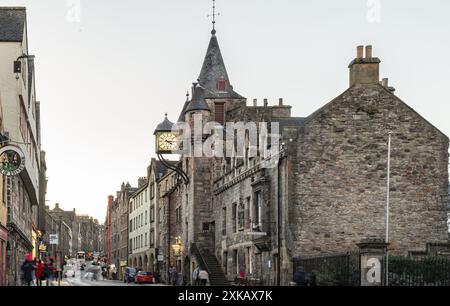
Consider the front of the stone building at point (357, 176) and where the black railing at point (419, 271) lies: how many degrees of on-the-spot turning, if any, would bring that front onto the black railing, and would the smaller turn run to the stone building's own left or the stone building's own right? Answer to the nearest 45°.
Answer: approximately 90° to the stone building's own left

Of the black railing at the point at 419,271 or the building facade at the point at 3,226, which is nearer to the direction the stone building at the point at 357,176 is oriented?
the building facade

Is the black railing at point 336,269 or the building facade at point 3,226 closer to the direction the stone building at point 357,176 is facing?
the building facade

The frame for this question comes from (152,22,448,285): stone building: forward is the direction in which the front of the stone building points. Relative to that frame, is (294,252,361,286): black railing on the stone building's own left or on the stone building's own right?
on the stone building's own left

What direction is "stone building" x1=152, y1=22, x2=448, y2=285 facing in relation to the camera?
to the viewer's left
